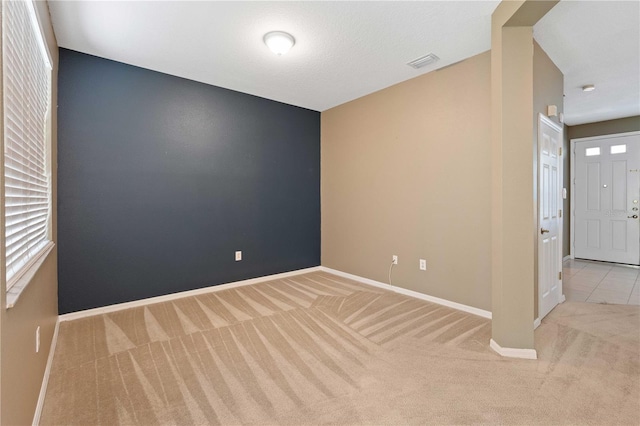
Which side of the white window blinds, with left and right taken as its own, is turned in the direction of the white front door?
front

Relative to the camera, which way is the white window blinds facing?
to the viewer's right
